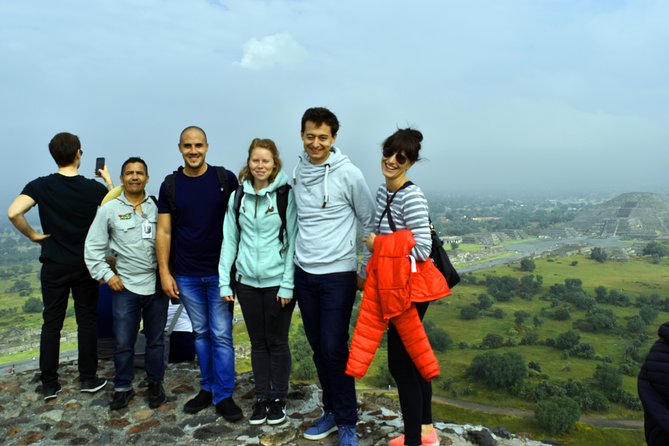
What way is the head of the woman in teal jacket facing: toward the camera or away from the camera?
toward the camera

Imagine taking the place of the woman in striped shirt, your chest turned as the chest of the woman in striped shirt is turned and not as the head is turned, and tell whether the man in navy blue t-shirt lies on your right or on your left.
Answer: on your right

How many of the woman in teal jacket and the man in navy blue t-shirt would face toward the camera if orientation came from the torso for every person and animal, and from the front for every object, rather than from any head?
2

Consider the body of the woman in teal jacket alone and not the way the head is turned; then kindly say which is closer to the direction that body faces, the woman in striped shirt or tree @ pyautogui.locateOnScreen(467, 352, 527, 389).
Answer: the woman in striped shirt

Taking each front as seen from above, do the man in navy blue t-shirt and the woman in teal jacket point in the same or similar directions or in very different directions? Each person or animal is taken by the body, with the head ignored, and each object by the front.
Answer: same or similar directions

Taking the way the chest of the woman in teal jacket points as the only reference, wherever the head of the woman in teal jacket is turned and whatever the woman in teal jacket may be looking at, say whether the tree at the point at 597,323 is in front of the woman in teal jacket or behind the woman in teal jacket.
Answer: behind

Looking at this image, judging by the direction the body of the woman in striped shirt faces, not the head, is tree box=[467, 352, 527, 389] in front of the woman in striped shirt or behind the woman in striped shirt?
behind

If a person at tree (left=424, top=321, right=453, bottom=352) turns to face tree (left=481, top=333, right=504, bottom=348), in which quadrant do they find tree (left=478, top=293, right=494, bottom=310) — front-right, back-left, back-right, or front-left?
front-left

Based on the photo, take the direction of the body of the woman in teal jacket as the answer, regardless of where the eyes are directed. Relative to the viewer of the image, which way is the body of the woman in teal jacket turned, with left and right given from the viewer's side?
facing the viewer

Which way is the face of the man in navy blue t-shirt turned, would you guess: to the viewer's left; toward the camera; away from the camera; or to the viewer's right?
toward the camera

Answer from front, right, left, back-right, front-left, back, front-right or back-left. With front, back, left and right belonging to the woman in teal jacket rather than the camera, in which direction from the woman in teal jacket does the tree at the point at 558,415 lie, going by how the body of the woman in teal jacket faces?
back-left

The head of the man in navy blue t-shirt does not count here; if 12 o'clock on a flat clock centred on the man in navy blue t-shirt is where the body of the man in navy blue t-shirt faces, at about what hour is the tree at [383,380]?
The tree is roughly at 7 o'clock from the man in navy blue t-shirt.

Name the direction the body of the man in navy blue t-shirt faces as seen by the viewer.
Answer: toward the camera

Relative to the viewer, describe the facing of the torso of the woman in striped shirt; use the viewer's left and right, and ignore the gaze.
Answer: facing the viewer and to the left of the viewer

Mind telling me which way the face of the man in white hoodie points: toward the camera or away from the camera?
toward the camera

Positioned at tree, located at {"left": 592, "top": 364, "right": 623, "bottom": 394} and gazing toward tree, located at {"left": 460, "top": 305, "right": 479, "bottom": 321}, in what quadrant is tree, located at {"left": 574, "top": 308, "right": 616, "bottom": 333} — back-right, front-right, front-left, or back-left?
front-right
